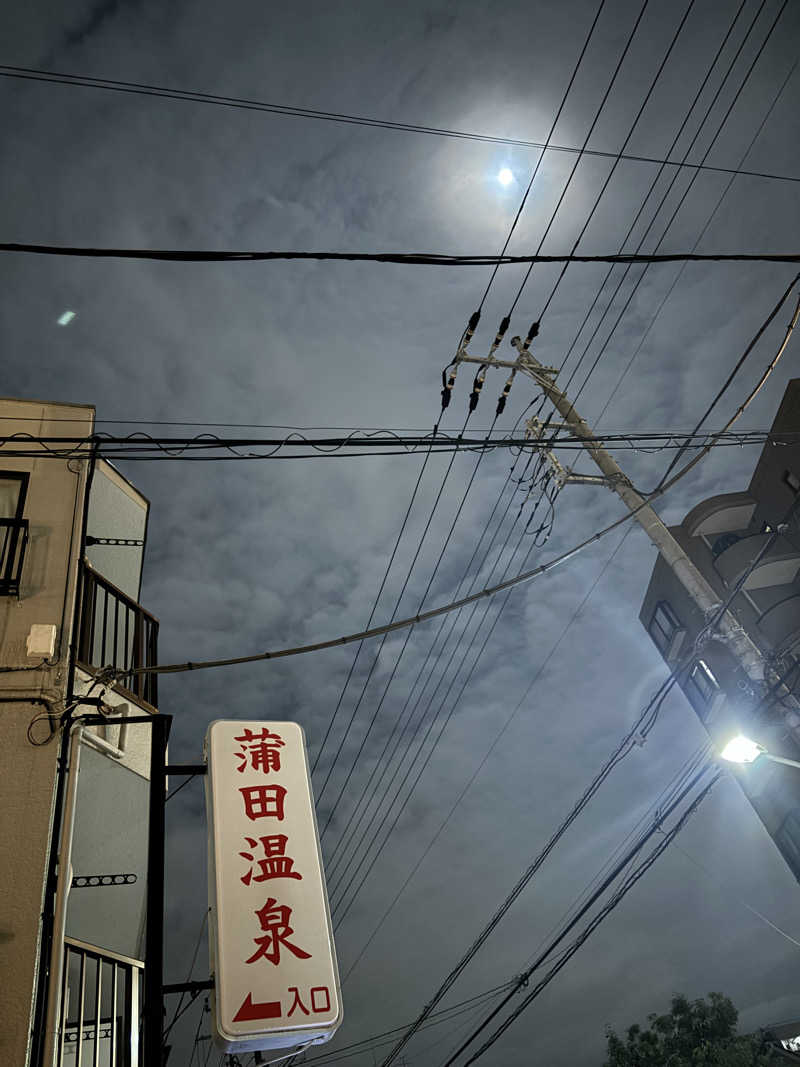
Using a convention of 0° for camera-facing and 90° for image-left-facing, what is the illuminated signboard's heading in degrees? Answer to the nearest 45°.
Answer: approximately 0°

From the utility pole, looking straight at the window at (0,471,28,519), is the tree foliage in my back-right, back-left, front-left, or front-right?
back-right

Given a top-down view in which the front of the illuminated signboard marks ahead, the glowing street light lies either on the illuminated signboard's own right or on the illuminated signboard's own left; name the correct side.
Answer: on the illuminated signboard's own left

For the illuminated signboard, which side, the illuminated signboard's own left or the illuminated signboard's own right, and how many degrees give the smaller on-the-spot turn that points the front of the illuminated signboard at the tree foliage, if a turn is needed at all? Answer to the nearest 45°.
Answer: approximately 135° to the illuminated signboard's own left

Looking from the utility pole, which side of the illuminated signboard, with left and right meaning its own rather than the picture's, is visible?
left
